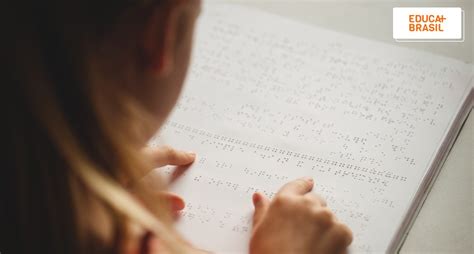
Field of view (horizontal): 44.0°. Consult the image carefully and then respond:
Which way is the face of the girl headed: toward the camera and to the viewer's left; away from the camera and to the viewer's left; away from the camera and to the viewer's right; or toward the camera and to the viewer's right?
away from the camera and to the viewer's right

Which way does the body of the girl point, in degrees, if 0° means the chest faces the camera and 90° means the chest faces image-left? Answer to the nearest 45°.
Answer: approximately 225°
